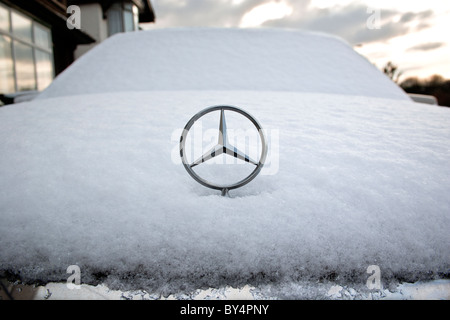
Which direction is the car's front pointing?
toward the camera

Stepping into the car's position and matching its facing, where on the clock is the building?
The building is roughly at 5 o'clock from the car.
